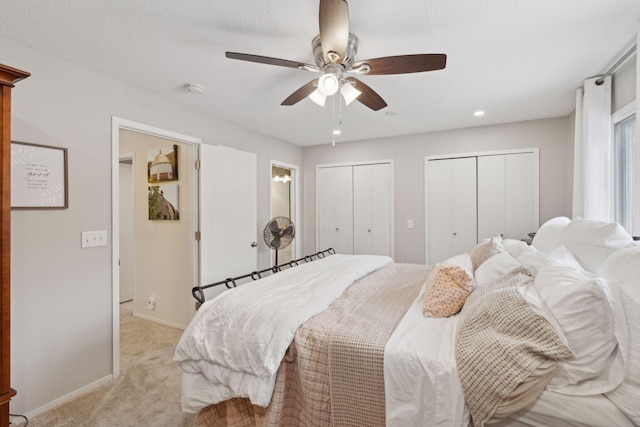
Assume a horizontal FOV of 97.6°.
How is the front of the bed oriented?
to the viewer's left

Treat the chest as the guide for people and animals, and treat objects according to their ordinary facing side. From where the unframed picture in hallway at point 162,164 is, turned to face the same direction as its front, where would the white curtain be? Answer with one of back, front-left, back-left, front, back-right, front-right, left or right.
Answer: left

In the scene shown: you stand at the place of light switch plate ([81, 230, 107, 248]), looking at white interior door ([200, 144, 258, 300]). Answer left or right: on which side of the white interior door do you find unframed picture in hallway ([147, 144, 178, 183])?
left

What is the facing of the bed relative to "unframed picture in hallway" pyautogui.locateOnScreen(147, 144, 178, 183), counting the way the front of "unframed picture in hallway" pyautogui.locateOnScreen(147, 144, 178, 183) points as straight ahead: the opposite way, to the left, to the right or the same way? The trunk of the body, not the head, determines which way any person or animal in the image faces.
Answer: to the right

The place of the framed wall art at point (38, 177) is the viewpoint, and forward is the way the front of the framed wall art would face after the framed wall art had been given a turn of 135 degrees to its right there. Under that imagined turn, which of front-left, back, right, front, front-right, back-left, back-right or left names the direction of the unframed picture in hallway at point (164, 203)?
back-right

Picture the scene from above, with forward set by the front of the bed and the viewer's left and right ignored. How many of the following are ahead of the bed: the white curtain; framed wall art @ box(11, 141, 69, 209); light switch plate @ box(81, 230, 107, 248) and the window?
2

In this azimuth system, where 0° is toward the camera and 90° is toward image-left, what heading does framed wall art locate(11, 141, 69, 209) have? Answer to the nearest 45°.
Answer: approximately 315°

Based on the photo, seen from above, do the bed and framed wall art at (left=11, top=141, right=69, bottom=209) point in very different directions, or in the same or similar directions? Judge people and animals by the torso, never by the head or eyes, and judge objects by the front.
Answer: very different directions

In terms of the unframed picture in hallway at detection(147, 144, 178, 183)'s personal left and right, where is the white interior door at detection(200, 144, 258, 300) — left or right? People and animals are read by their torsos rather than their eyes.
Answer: on its left

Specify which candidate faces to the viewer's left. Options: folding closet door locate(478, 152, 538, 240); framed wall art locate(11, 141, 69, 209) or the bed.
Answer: the bed

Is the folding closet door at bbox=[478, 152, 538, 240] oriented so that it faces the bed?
yes

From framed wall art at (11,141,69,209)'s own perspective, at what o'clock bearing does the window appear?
The window is roughly at 12 o'clock from the framed wall art.

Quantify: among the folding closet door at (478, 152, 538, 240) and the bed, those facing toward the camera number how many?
1

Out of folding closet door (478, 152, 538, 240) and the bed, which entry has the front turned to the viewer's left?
the bed
